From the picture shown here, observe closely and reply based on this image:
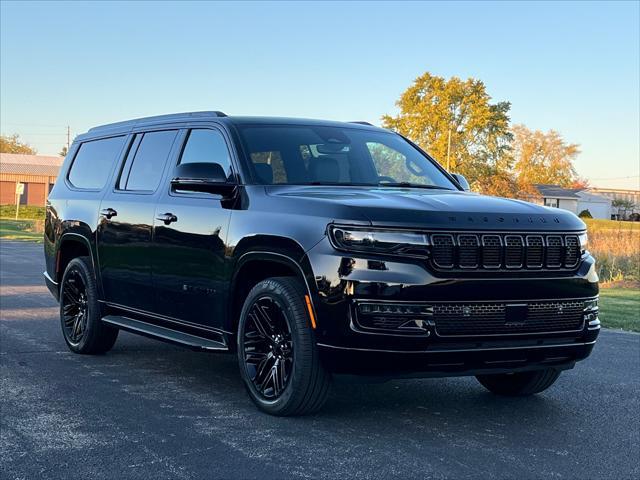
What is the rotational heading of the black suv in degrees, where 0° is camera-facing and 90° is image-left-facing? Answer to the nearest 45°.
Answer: approximately 315°
